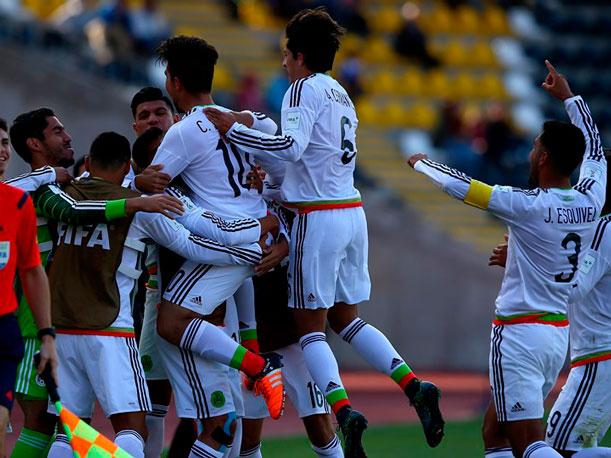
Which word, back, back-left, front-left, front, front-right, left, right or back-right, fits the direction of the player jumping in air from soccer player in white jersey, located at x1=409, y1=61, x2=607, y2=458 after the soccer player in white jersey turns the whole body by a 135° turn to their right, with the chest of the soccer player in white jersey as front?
back

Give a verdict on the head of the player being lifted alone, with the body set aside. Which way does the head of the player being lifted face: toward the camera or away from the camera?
away from the camera

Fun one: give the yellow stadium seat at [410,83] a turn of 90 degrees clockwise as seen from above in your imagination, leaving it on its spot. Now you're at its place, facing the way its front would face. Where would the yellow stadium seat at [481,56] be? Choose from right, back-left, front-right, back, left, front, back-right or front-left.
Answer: right

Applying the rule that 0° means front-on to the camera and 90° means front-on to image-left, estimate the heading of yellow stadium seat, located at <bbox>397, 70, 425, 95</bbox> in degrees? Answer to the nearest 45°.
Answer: approximately 45°

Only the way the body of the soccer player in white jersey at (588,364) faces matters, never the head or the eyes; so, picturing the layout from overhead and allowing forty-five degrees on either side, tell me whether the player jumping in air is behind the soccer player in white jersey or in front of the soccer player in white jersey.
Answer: in front

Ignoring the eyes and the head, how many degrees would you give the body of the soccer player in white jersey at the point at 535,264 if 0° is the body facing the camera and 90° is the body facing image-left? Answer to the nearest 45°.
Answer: approximately 135°

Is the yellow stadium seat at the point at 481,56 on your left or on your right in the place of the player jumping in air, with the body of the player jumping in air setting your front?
on your right

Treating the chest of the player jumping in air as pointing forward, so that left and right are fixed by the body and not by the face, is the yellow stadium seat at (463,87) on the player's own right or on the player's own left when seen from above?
on the player's own right

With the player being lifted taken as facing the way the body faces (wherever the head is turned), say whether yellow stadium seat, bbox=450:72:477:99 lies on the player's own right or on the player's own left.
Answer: on the player's own right

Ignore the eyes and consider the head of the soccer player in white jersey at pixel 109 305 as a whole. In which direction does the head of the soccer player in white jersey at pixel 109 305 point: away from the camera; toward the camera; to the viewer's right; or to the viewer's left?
away from the camera

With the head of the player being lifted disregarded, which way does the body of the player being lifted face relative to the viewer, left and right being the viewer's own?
facing away from the viewer and to the left of the viewer

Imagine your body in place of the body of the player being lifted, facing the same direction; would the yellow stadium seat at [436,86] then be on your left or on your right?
on your right
